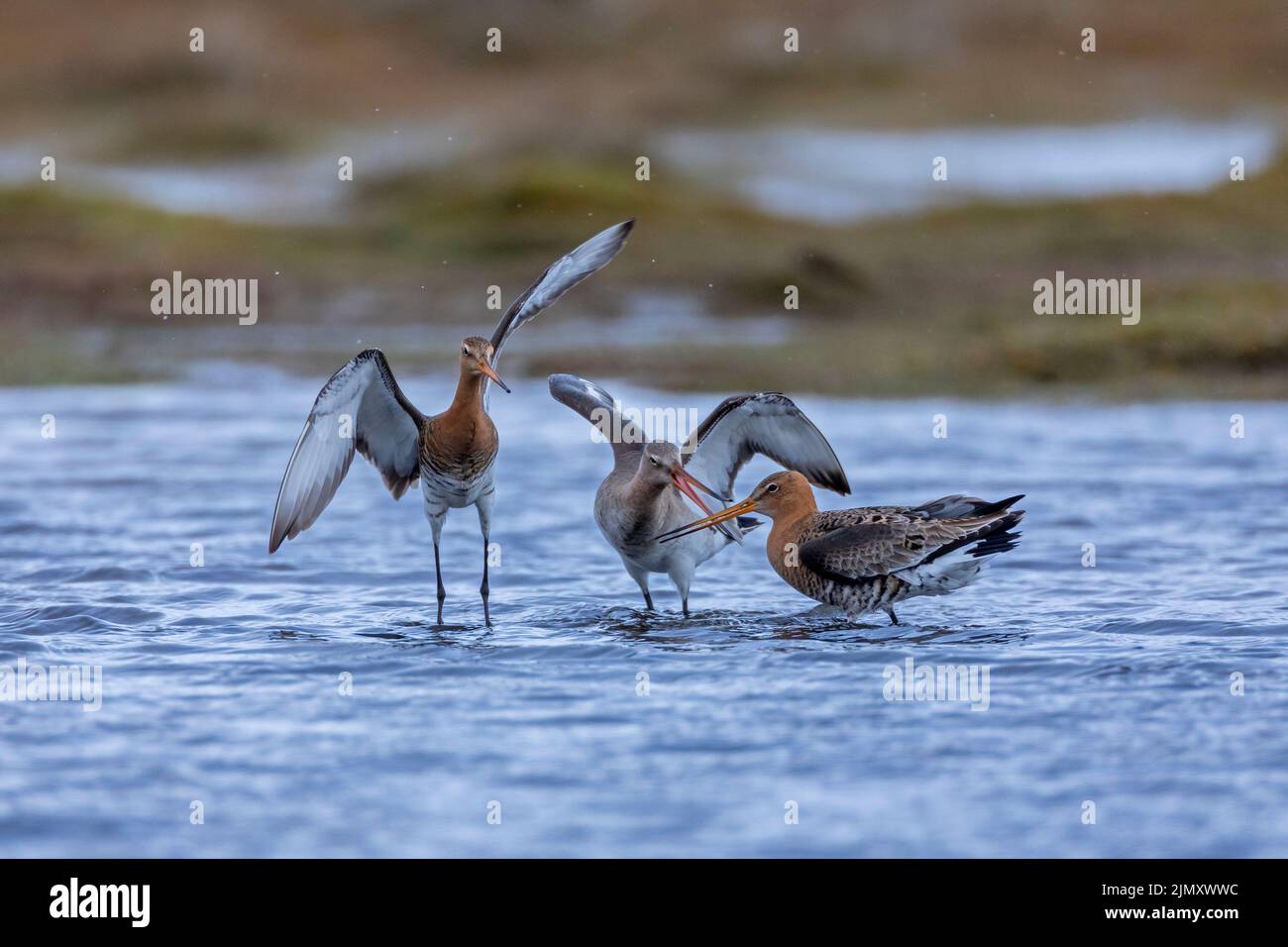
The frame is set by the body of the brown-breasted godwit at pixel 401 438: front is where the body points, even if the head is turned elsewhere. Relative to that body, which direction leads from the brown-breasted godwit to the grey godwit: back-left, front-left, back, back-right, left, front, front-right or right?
left

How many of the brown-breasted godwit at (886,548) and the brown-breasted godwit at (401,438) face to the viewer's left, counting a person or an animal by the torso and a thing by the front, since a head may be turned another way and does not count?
1

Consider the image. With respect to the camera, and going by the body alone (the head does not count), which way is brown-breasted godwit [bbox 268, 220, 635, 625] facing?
toward the camera

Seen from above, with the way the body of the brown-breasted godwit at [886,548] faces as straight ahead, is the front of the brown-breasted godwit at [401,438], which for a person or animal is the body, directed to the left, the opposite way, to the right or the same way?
to the left

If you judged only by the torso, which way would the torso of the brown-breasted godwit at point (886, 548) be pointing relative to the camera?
to the viewer's left

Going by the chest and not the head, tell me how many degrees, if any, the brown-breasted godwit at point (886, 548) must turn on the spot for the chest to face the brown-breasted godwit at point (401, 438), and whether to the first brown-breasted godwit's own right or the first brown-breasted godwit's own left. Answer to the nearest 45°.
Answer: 0° — it already faces it

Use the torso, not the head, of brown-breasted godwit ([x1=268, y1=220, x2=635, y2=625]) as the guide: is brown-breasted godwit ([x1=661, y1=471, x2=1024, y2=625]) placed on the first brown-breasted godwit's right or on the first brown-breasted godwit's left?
on the first brown-breasted godwit's left
